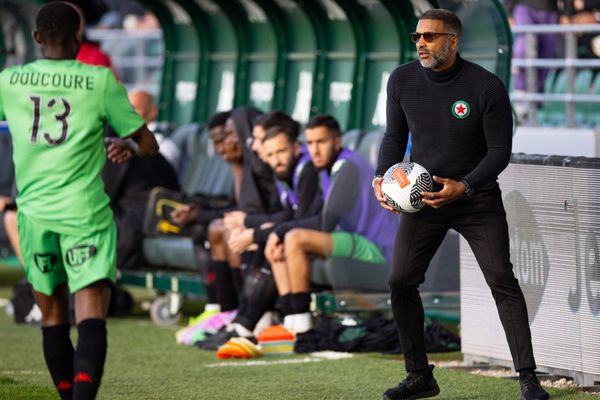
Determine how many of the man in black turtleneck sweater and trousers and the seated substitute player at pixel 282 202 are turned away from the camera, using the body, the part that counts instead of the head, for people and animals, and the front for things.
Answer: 0

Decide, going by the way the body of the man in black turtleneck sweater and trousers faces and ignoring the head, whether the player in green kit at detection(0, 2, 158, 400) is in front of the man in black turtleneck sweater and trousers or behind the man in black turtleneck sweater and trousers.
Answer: in front

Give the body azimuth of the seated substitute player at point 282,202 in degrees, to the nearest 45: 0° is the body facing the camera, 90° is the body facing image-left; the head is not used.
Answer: approximately 45°

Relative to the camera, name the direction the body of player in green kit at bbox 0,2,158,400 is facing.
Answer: away from the camera

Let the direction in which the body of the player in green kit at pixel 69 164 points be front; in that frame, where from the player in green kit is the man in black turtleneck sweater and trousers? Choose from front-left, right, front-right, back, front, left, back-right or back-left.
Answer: right

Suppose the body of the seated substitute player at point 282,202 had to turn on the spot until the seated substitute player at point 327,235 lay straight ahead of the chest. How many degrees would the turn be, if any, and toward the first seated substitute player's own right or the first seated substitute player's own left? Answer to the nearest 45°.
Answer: approximately 90° to the first seated substitute player's own left

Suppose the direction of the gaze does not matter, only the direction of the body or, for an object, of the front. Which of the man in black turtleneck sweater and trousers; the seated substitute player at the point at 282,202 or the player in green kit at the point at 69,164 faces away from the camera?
the player in green kit

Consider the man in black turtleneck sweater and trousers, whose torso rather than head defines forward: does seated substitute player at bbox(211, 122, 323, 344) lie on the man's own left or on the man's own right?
on the man's own right

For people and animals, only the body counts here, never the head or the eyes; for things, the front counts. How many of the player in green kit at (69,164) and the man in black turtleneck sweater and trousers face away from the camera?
1

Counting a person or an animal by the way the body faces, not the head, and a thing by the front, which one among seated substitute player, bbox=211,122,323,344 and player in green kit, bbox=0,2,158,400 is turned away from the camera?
the player in green kit

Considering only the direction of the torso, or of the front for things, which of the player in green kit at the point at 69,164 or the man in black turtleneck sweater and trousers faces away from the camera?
the player in green kit

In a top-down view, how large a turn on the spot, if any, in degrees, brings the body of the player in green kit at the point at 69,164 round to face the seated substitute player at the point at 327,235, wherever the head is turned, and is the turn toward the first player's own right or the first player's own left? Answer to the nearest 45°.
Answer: approximately 45° to the first player's own right

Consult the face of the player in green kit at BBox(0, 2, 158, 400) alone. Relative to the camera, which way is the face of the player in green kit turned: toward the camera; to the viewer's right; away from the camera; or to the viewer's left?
away from the camera
